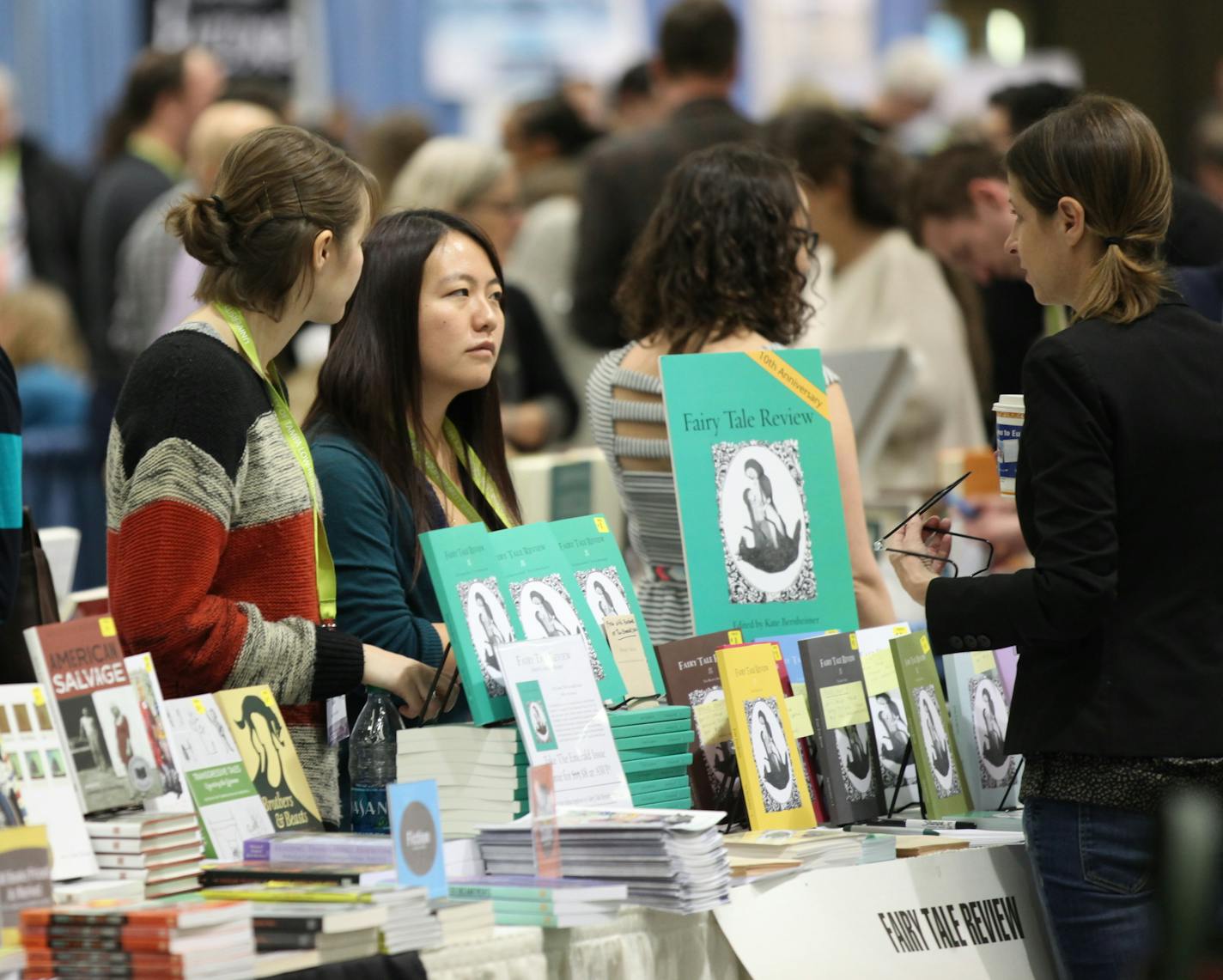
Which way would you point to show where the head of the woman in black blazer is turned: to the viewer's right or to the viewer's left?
to the viewer's left

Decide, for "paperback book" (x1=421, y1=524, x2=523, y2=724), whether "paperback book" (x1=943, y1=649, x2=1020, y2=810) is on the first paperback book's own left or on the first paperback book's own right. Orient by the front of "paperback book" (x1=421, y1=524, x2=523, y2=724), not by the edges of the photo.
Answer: on the first paperback book's own left

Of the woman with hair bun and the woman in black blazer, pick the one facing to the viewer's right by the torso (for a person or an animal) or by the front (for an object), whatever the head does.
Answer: the woman with hair bun

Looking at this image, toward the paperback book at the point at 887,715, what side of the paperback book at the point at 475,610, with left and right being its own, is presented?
left

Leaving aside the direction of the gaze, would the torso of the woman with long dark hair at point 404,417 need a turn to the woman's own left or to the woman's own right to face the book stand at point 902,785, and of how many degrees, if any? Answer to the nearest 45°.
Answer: approximately 45° to the woman's own left

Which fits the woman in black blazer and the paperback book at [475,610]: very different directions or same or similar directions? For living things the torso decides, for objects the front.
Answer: very different directions

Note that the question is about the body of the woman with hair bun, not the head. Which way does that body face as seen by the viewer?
to the viewer's right
